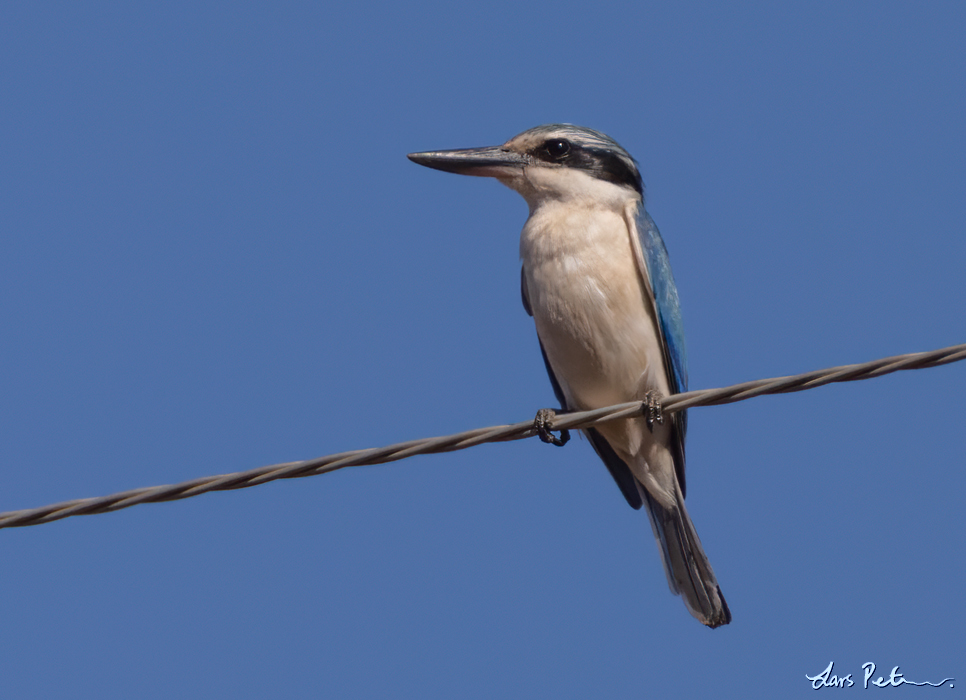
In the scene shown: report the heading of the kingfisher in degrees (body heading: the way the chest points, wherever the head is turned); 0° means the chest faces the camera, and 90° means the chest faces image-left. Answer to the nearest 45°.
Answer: approximately 45°
